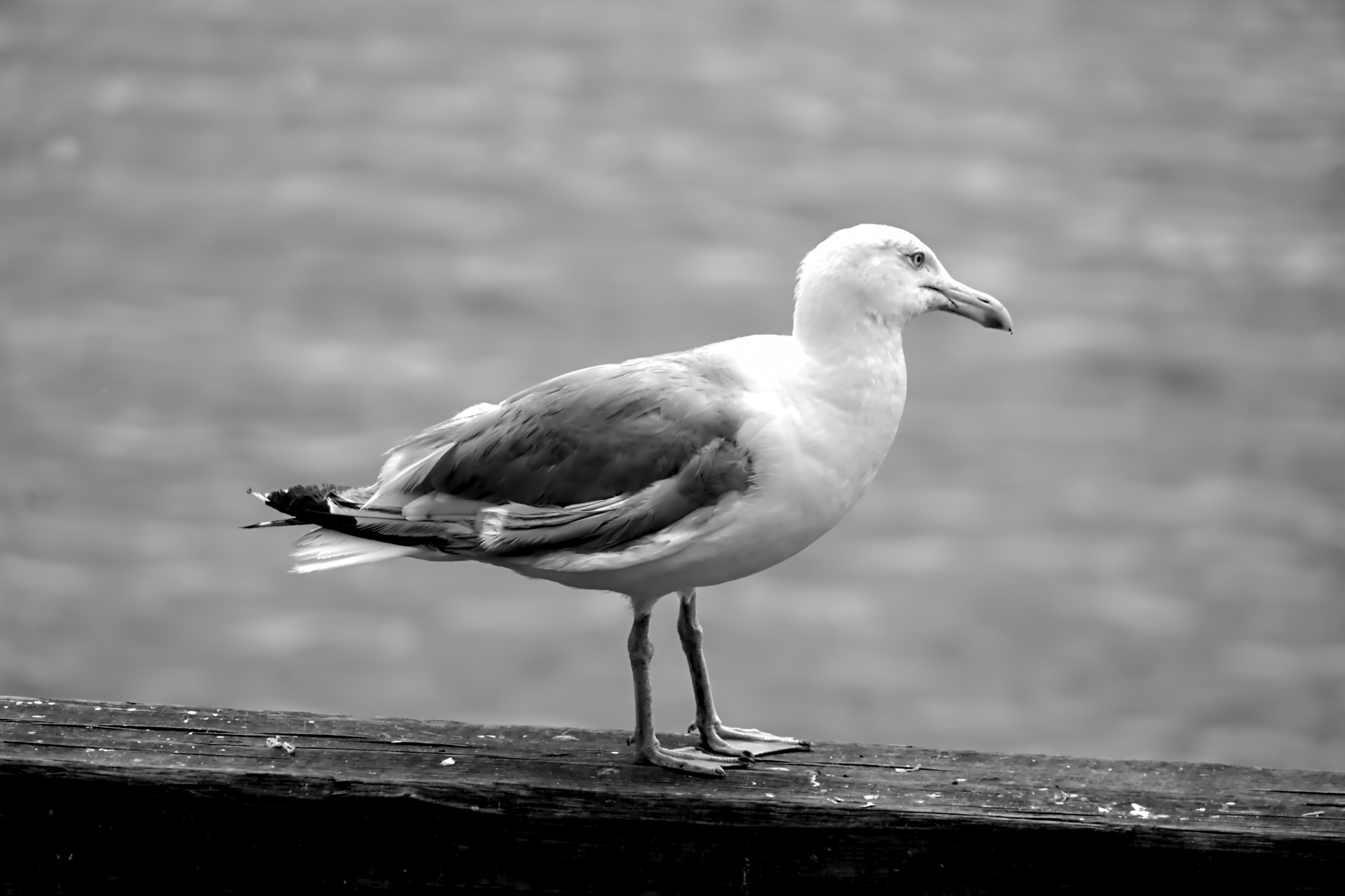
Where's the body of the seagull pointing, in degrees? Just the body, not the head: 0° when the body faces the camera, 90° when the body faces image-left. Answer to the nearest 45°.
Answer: approximately 270°
